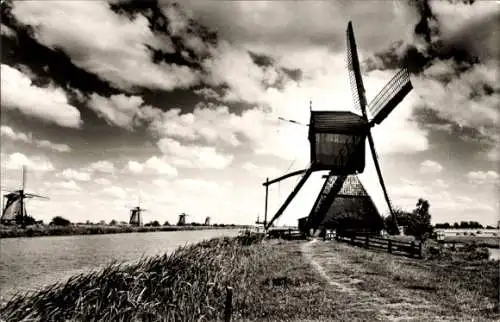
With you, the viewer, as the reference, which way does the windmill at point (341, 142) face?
facing away from the viewer and to the right of the viewer
